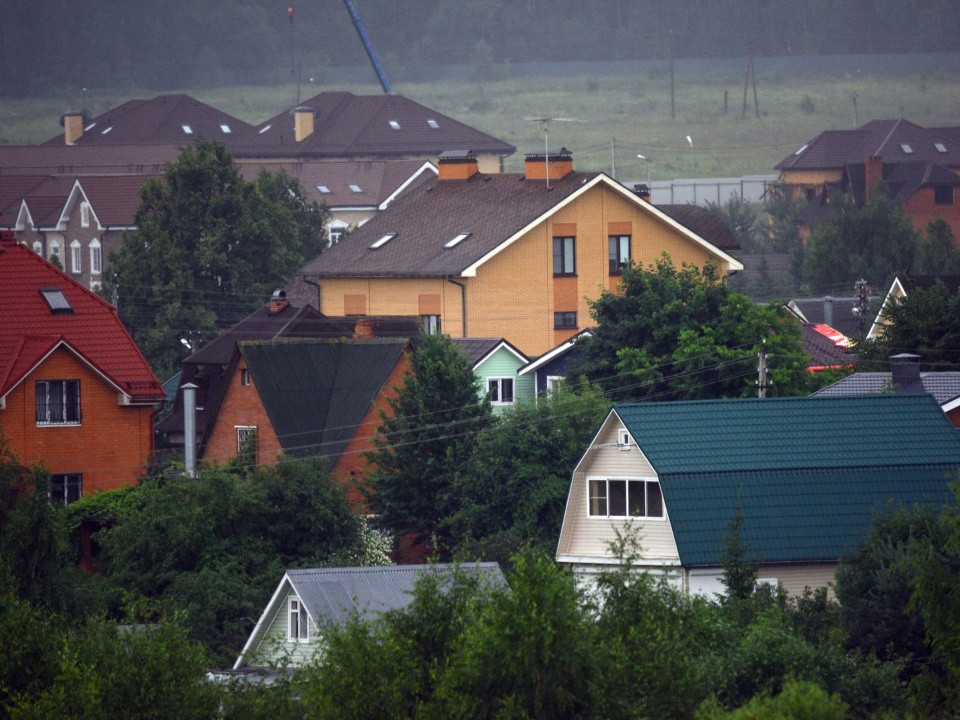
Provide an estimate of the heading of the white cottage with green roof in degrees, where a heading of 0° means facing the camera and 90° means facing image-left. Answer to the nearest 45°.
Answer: approximately 45°

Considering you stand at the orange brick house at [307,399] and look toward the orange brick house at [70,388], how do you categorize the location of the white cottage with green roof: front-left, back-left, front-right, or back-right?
back-left

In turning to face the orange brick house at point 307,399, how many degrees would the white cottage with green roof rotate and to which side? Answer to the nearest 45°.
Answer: approximately 90° to its right

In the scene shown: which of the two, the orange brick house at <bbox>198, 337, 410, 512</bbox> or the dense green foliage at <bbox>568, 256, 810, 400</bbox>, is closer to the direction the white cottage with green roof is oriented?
the orange brick house

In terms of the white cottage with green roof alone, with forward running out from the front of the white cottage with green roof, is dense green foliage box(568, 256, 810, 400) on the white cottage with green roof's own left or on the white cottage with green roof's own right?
on the white cottage with green roof's own right

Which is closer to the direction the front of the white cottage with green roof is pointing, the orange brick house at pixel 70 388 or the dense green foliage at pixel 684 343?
the orange brick house

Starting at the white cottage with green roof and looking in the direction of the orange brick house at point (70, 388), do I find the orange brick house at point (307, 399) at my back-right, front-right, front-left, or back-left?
front-right

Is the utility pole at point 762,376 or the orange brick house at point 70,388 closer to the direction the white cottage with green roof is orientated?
the orange brick house

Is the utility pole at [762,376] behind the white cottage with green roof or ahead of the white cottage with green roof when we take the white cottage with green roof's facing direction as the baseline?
behind

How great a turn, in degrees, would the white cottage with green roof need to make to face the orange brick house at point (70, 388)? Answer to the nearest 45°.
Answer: approximately 45° to its right
